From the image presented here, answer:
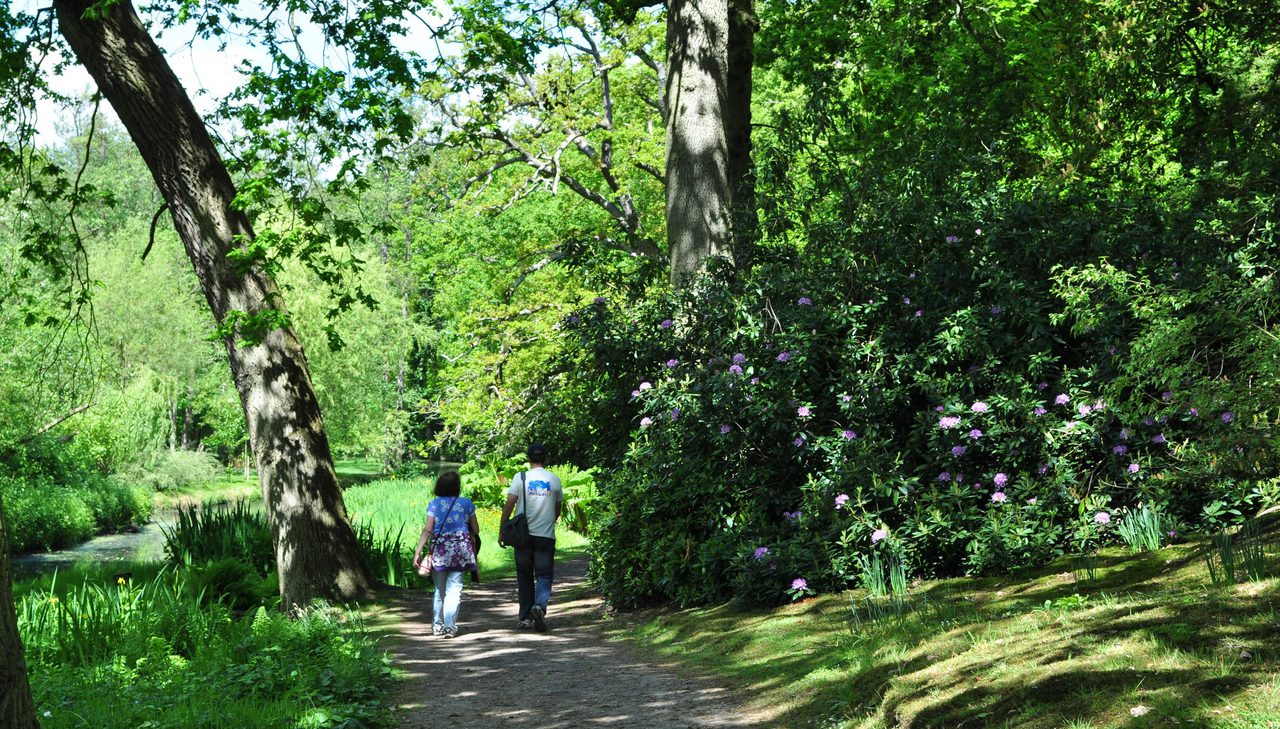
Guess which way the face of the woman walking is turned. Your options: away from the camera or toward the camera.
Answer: away from the camera

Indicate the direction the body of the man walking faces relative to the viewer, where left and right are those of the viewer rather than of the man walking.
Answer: facing away from the viewer

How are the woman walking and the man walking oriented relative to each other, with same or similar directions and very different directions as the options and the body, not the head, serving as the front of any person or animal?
same or similar directions

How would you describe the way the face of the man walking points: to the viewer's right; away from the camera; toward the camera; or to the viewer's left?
away from the camera

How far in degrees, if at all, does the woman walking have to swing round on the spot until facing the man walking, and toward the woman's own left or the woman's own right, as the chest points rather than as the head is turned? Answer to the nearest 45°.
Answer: approximately 90° to the woman's own right

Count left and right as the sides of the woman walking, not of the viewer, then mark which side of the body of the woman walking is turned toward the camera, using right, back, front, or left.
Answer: back

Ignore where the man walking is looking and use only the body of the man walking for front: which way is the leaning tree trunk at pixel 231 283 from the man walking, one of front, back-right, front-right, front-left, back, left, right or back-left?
left

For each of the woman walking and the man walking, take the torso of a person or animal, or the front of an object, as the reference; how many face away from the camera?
2

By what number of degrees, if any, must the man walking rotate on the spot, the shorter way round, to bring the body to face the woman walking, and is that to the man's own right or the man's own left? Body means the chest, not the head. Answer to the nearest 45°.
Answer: approximately 90° to the man's own left
